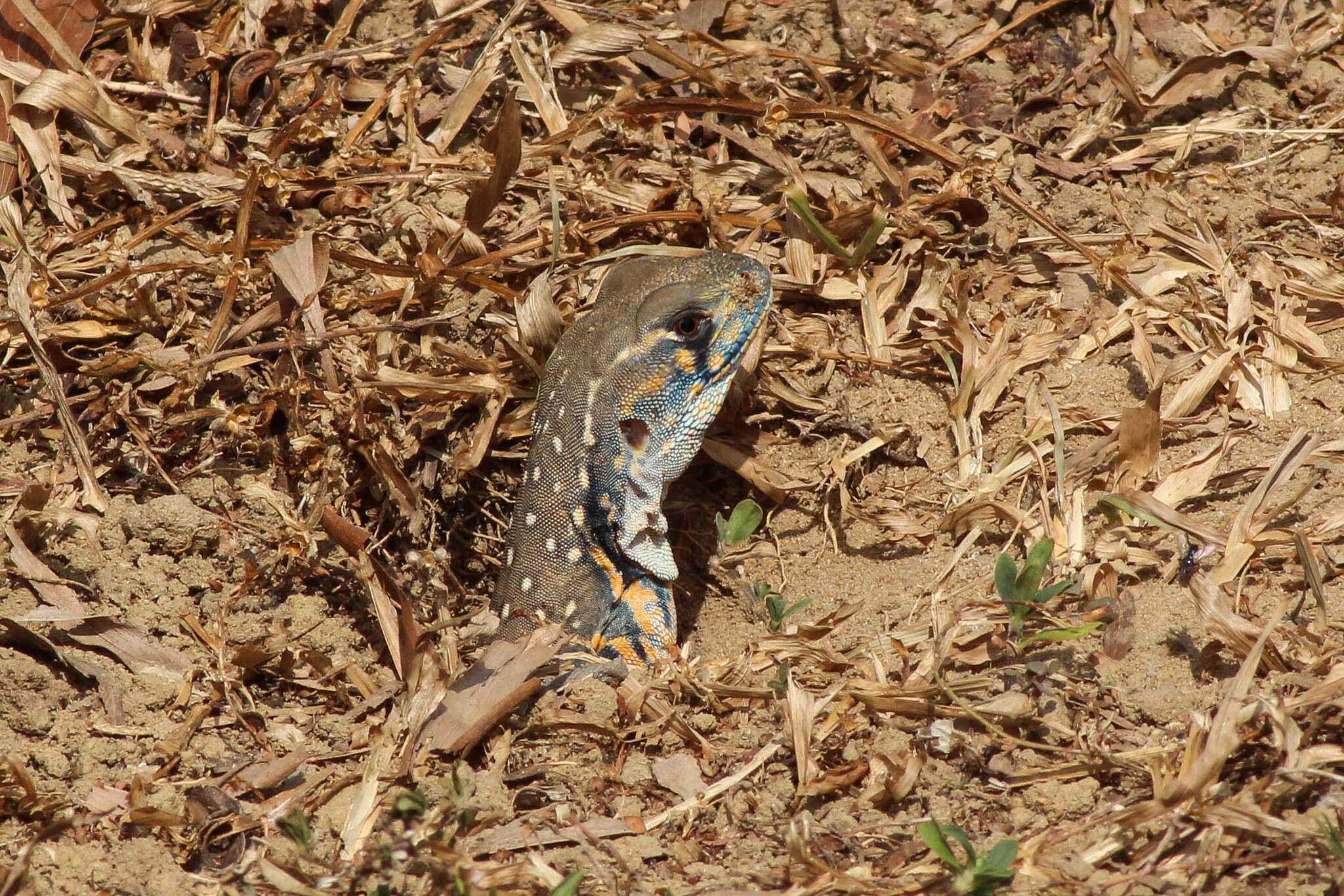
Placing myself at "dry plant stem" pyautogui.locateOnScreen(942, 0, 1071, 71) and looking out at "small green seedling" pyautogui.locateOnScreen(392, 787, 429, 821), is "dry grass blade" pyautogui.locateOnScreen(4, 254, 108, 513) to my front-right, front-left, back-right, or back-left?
front-right

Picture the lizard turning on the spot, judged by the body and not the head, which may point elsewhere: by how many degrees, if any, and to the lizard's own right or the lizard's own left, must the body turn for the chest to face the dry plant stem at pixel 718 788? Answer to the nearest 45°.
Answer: approximately 90° to the lizard's own right

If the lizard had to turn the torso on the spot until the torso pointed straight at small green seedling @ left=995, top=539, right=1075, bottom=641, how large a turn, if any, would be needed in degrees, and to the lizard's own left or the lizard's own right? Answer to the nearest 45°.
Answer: approximately 45° to the lizard's own right

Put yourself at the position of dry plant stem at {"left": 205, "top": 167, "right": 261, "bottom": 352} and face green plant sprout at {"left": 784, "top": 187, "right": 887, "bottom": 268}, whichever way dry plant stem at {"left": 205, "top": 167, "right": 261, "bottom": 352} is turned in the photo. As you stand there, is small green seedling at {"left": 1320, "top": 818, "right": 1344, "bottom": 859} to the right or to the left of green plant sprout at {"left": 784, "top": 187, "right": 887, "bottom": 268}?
right

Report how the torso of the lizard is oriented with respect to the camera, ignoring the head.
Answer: to the viewer's right

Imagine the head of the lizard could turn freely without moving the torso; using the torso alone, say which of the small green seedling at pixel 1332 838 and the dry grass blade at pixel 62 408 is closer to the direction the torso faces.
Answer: the small green seedling

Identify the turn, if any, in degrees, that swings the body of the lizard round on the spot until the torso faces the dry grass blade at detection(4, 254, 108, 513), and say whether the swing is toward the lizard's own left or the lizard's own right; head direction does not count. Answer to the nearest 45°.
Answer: approximately 180°

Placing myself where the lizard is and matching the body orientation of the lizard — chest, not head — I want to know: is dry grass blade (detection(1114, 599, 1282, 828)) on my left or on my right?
on my right

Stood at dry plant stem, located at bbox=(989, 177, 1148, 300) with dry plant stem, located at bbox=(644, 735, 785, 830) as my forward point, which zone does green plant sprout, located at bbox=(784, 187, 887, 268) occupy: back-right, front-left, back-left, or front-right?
front-right
